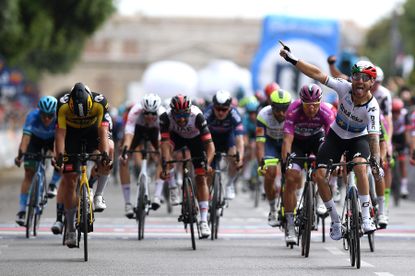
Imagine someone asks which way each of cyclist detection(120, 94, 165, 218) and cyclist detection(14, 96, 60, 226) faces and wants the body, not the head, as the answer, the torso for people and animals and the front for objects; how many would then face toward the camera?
2

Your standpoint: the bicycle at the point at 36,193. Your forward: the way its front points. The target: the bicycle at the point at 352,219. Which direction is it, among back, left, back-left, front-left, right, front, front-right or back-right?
front-left

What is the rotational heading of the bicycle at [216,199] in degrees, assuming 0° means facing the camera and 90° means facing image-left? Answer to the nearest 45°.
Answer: approximately 0°

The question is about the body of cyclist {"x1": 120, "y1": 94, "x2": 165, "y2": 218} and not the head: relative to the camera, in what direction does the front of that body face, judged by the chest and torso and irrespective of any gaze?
toward the camera

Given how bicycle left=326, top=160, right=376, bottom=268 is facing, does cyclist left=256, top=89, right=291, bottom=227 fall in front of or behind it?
behind

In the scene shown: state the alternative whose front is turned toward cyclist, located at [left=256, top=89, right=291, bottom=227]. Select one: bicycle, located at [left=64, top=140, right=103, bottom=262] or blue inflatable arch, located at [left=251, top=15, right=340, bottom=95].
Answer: the blue inflatable arch

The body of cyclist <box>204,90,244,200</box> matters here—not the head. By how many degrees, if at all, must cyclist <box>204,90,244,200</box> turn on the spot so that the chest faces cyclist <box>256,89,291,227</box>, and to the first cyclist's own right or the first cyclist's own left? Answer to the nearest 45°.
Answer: approximately 45° to the first cyclist's own left

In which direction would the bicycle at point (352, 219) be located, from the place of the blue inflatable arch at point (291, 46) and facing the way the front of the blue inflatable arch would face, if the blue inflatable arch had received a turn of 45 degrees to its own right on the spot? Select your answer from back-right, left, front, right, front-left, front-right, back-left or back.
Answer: front-left

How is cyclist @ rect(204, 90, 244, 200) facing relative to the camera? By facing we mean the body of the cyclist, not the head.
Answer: toward the camera

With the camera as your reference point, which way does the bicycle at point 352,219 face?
facing the viewer

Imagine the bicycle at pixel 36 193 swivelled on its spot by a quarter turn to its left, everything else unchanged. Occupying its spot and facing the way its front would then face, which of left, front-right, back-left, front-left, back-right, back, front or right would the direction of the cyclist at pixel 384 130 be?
front
